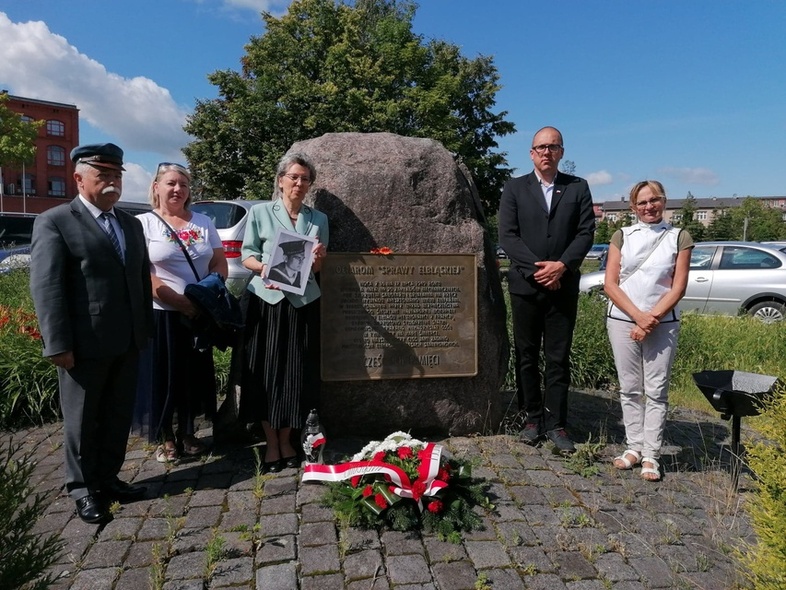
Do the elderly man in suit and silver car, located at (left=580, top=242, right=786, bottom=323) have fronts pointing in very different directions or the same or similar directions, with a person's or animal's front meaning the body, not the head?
very different directions

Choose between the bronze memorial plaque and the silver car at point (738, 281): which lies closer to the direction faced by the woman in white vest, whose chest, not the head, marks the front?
the bronze memorial plaque

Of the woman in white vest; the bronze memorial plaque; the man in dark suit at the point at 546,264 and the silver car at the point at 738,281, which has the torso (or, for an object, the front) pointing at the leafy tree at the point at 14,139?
the silver car

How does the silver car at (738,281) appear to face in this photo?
to the viewer's left

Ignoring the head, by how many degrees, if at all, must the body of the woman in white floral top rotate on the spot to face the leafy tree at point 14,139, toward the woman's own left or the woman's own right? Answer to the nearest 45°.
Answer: approximately 180°

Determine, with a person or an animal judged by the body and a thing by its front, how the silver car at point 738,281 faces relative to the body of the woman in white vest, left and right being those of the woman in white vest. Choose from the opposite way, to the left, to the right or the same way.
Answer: to the right

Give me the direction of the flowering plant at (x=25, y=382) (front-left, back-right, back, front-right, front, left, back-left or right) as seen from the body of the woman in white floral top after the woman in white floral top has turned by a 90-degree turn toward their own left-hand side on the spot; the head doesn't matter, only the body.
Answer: back-left

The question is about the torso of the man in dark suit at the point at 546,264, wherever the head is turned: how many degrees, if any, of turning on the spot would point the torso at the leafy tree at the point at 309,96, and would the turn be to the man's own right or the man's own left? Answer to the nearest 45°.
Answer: approximately 135° to the man's own right

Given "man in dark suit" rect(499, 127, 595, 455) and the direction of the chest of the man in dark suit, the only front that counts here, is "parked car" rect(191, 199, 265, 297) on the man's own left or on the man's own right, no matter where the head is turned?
on the man's own right

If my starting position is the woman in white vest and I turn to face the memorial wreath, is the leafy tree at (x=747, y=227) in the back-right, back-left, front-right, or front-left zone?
back-right

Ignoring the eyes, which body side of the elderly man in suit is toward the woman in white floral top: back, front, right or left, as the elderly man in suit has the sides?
left
